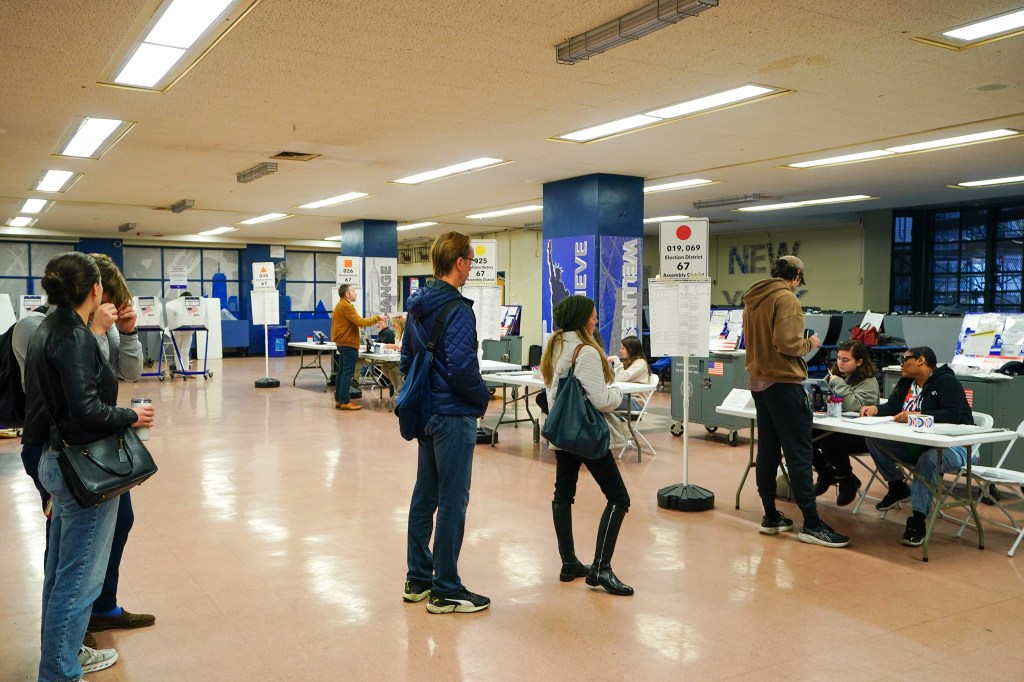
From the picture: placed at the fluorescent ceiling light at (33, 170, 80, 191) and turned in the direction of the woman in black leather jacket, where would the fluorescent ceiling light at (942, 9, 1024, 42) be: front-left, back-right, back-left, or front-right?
front-left

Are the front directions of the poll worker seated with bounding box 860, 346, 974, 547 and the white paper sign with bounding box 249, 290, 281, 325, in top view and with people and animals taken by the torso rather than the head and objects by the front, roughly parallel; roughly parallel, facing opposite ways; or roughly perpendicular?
roughly perpendicular

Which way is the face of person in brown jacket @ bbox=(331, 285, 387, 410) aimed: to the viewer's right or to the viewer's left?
to the viewer's right

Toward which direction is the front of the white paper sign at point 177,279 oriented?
toward the camera

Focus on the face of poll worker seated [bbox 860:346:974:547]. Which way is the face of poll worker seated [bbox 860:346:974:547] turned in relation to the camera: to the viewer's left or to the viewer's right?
to the viewer's left

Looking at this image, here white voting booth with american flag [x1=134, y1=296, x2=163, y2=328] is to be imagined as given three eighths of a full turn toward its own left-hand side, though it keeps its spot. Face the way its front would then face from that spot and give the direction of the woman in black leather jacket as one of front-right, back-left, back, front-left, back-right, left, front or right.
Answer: back-right

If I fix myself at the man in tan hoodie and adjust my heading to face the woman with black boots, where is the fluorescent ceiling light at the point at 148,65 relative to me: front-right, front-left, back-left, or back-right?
front-right

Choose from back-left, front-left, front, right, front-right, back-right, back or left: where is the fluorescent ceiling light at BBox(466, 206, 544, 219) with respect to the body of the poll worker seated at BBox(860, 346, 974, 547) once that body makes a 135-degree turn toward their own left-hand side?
back-left

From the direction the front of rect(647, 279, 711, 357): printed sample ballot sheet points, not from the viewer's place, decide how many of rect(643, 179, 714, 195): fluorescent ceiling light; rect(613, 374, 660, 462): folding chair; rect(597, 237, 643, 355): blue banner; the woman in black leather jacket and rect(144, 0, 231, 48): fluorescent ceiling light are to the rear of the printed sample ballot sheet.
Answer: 3

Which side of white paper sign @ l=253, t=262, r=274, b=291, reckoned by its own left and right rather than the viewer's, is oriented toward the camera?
front

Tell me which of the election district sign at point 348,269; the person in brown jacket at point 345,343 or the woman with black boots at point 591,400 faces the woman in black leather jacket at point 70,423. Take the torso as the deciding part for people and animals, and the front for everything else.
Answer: the election district sign

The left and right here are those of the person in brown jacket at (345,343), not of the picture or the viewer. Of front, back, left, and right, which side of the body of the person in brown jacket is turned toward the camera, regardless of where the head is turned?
right

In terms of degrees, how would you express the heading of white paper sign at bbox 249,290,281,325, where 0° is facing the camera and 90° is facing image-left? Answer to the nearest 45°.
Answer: approximately 0°

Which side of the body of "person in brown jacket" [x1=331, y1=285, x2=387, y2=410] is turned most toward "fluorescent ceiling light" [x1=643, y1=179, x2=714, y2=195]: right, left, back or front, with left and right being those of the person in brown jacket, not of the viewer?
front

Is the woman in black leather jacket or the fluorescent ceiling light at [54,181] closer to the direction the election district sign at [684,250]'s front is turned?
the woman in black leather jacket

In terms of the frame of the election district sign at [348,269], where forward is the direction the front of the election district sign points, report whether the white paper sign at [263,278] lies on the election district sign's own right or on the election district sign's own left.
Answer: on the election district sign's own right

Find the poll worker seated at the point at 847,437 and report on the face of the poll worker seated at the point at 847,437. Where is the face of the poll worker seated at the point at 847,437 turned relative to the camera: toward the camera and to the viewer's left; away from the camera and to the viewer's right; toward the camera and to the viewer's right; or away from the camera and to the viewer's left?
toward the camera and to the viewer's left

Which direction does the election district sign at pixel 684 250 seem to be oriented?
toward the camera
